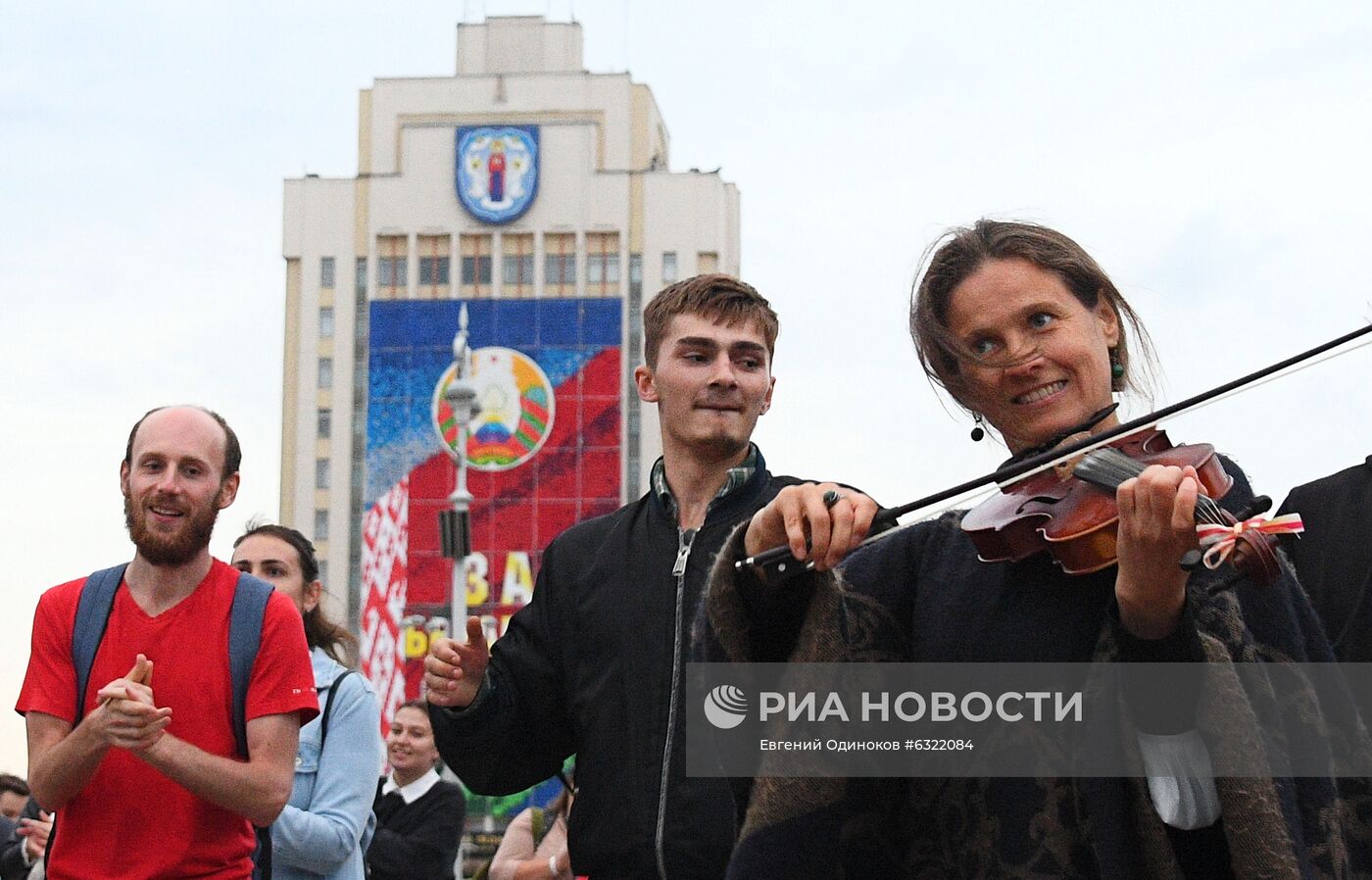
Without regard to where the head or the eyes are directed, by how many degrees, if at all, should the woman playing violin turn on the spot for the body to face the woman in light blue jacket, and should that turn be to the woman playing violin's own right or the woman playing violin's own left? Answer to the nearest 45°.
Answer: approximately 135° to the woman playing violin's own right

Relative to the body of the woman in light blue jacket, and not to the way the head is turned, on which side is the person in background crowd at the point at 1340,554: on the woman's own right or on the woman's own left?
on the woman's own left

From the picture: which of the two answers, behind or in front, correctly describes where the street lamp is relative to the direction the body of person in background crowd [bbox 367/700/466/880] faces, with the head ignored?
behind

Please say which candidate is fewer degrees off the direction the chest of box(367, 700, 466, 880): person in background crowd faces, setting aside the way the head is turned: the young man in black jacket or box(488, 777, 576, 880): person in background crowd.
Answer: the young man in black jacket
